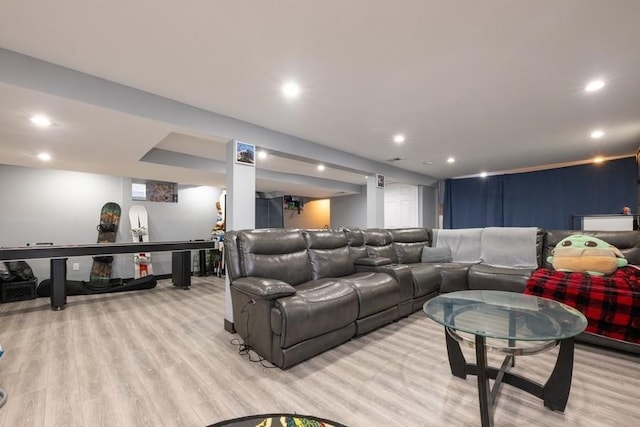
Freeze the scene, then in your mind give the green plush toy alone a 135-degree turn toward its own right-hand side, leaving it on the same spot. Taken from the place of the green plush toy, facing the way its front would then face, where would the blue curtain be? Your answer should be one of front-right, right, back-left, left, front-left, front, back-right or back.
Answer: front

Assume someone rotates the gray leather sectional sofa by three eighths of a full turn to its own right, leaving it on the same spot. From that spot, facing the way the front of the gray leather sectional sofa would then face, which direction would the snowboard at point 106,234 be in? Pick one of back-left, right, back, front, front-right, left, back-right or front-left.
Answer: front

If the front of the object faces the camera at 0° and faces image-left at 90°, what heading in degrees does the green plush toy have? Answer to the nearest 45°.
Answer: approximately 45°

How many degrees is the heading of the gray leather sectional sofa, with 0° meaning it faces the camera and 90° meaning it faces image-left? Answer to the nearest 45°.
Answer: approximately 315°

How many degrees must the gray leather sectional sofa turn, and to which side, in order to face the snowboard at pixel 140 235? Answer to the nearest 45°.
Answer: approximately 135° to its right
